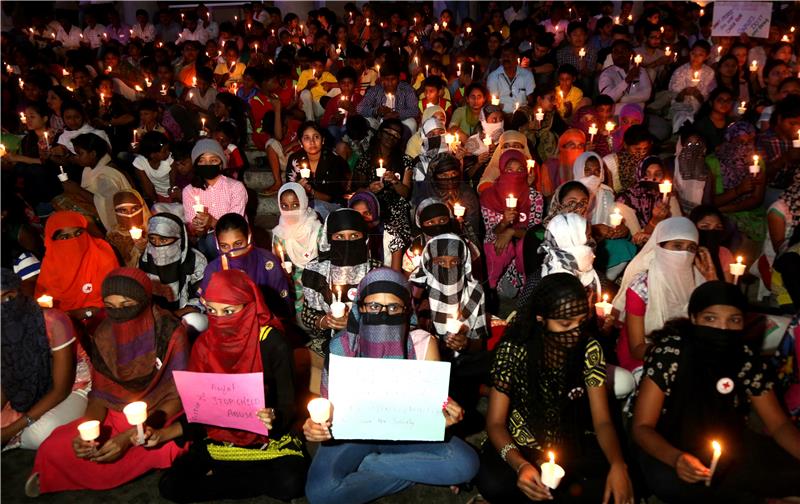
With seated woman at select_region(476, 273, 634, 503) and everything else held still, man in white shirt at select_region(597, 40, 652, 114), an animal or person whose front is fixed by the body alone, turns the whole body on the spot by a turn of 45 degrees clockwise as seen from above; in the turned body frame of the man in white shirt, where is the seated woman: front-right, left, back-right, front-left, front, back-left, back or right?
front-left

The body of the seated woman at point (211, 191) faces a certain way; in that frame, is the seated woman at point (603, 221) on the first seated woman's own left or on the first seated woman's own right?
on the first seated woman's own left

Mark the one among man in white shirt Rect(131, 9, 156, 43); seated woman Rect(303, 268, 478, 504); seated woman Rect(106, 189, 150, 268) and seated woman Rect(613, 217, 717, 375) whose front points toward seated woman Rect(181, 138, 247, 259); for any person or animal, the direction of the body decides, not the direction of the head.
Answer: the man in white shirt

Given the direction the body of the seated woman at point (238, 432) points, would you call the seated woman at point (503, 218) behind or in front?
behind

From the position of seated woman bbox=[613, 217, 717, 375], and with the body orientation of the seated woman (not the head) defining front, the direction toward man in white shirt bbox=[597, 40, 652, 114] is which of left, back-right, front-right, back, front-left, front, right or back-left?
back-left

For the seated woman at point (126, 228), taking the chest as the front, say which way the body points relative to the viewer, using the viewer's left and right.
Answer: facing the viewer

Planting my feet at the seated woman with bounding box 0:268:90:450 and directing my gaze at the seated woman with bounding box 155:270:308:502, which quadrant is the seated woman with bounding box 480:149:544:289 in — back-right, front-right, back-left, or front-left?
front-left

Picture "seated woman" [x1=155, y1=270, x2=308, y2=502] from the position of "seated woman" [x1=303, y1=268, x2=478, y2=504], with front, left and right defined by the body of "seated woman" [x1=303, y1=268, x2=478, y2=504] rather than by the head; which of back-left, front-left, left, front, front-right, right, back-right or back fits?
right

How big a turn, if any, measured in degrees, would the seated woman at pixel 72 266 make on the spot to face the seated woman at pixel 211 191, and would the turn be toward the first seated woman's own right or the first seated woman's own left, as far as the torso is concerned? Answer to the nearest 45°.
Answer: approximately 135° to the first seated woman's own left

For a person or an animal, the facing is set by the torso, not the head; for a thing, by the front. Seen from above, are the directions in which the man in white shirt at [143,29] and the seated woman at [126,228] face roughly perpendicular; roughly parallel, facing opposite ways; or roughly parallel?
roughly parallel

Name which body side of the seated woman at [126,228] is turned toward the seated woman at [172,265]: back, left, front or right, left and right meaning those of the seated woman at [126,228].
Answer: front

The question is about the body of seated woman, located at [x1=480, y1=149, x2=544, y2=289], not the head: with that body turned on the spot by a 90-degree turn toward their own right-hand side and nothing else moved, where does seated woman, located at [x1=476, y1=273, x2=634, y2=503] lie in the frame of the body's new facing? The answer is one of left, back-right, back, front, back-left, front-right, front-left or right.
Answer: left

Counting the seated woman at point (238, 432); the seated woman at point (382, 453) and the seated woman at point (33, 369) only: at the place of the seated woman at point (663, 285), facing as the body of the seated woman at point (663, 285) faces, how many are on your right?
3

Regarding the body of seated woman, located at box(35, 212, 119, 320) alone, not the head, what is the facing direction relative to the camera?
toward the camera

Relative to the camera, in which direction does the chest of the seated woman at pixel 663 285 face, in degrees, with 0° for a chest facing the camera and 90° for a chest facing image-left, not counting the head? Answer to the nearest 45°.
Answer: approximately 315°

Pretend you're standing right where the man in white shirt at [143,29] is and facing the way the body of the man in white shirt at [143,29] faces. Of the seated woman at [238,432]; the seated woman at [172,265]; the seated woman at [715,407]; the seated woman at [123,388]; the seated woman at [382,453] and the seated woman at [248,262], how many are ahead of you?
6
